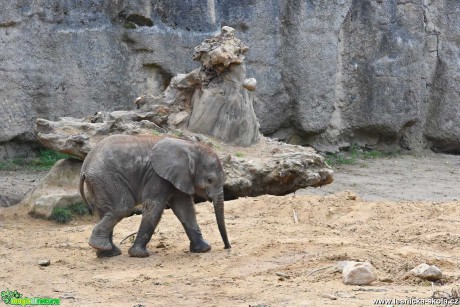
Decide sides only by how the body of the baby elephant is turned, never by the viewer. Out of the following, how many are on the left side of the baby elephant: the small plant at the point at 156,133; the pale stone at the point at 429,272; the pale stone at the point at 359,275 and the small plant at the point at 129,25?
2

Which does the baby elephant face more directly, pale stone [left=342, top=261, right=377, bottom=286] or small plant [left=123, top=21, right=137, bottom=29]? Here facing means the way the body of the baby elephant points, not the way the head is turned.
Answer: the pale stone

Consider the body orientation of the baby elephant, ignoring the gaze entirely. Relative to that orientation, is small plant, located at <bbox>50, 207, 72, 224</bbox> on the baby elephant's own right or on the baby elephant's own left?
on the baby elephant's own left

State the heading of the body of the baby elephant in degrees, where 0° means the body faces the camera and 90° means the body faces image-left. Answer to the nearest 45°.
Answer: approximately 270°

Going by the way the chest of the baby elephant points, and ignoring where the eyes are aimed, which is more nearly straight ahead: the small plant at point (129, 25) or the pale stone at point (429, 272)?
the pale stone

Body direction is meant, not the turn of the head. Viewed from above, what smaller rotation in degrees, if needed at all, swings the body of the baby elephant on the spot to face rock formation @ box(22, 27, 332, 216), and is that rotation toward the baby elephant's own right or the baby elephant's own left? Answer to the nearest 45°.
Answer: approximately 90° to the baby elephant's own left

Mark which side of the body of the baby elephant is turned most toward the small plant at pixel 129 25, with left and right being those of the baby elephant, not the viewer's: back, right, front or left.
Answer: left

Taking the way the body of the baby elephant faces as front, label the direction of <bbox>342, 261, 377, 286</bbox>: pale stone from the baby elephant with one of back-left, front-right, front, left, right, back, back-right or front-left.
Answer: front-right

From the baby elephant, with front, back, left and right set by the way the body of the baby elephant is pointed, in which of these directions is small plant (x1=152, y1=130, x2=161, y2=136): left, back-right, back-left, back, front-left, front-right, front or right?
left

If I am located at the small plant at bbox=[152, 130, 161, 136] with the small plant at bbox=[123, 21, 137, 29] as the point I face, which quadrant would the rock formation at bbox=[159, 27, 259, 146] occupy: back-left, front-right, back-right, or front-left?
front-right

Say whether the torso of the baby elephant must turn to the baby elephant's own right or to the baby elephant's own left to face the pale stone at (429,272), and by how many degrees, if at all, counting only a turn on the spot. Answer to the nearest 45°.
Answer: approximately 45° to the baby elephant's own right
